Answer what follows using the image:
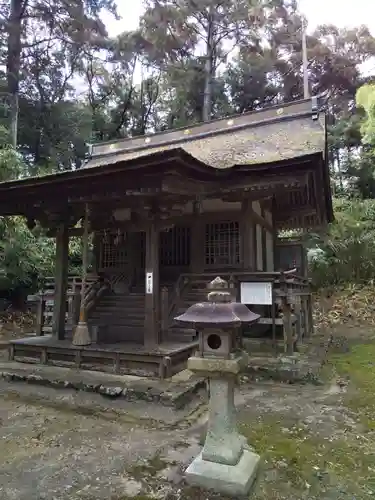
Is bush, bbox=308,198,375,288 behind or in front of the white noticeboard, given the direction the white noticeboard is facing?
behind

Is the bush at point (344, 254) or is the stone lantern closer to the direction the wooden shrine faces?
the stone lantern

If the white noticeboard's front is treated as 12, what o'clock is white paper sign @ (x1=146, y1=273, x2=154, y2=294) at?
The white paper sign is roughly at 2 o'clock from the white noticeboard.

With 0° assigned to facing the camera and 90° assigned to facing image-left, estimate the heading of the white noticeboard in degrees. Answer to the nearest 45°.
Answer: approximately 0°

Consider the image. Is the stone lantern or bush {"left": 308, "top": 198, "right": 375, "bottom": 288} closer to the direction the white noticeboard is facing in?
the stone lantern

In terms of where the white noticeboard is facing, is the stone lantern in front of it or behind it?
in front

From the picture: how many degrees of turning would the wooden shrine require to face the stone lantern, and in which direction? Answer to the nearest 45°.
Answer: approximately 45° to its left

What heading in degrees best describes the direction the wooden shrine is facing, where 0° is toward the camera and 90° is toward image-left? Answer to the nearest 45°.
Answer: approximately 45°

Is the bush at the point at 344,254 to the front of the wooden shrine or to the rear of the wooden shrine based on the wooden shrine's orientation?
to the rear
